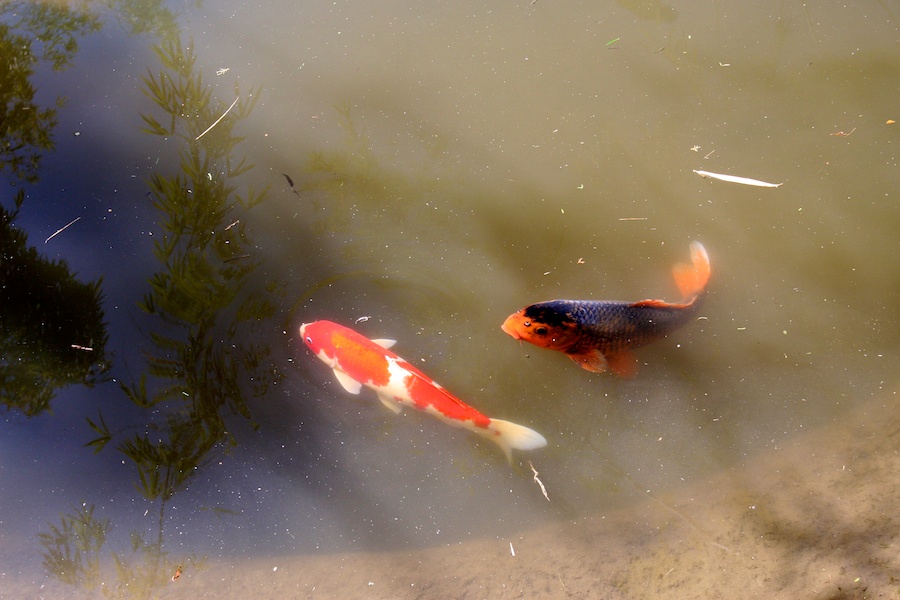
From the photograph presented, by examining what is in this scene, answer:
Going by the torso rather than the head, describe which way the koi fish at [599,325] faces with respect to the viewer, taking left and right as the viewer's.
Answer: facing to the left of the viewer

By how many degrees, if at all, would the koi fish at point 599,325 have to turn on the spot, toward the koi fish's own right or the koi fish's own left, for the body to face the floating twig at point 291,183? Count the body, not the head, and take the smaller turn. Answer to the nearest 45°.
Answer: approximately 45° to the koi fish's own right

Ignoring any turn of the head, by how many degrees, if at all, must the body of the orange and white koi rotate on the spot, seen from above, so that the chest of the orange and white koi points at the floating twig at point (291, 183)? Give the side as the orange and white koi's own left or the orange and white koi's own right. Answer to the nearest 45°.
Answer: approximately 45° to the orange and white koi's own right

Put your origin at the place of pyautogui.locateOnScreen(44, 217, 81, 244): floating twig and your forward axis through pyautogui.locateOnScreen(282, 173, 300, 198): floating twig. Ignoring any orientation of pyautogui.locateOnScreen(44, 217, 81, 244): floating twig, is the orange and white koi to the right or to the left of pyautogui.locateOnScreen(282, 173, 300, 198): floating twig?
right

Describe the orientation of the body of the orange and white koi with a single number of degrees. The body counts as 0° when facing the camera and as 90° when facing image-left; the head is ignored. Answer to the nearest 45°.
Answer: approximately 135°

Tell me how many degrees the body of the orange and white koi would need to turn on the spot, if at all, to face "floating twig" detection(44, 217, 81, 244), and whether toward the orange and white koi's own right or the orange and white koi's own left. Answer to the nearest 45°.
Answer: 0° — it already faces it
